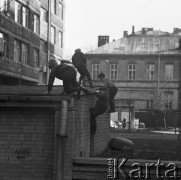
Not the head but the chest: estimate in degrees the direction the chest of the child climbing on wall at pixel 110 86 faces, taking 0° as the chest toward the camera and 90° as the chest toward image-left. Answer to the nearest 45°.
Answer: approximately 90°

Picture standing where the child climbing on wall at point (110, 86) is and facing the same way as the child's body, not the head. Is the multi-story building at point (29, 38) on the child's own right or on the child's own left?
on the child's own right
